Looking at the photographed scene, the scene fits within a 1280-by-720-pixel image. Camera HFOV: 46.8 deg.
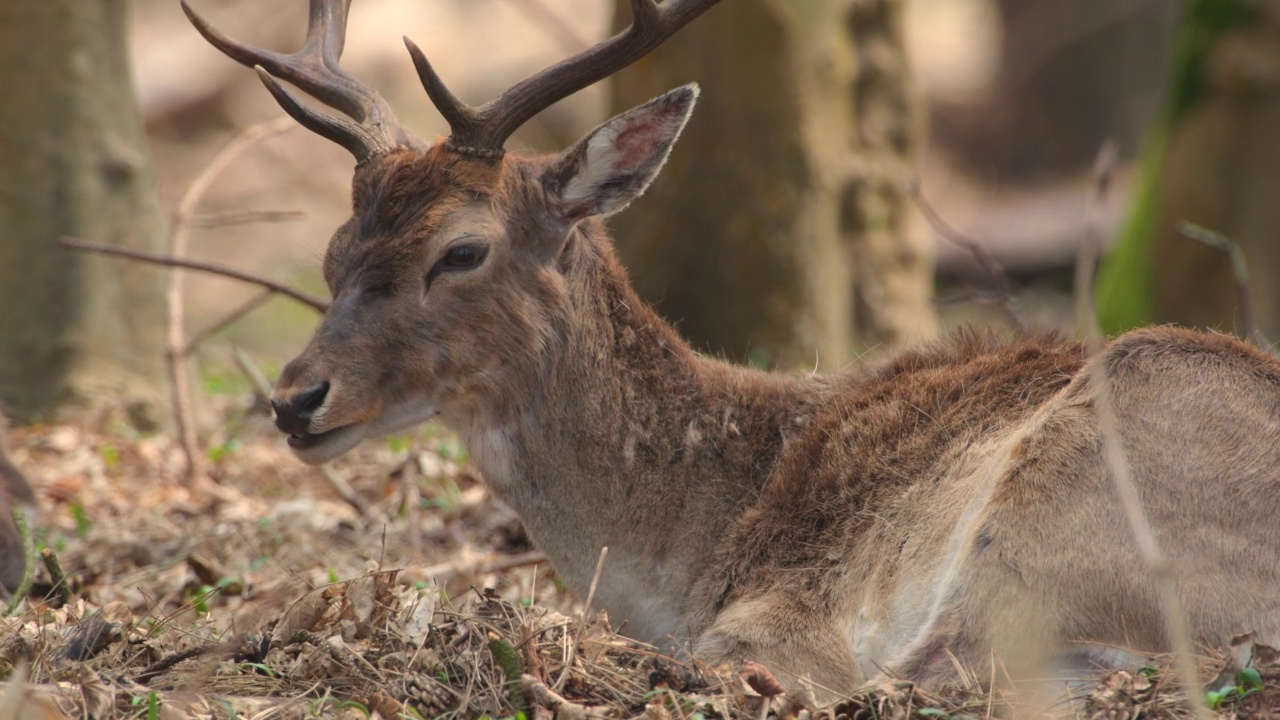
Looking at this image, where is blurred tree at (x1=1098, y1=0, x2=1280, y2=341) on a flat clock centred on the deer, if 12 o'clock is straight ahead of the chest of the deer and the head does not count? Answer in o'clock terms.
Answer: The blurred tree is roughly at 4 o'clock from the deer.

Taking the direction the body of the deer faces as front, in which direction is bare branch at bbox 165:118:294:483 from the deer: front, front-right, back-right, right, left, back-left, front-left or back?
front-right

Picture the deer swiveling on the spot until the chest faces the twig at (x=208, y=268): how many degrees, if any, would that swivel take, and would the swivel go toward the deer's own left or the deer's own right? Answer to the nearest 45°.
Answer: approximately 45° to the deer's own right

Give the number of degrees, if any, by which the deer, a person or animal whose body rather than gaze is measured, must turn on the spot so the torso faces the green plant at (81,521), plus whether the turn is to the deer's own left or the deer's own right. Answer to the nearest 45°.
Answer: approximately 45° to the deer's own right

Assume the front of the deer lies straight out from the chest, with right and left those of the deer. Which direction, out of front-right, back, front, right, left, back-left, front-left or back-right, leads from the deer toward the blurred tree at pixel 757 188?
right

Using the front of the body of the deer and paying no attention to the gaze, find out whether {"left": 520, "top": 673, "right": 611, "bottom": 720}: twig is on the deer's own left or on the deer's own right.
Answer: on the deer's own left

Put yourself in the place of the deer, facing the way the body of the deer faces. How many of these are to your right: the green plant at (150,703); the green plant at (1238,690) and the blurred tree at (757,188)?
1

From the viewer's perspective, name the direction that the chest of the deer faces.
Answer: to the viewer's left

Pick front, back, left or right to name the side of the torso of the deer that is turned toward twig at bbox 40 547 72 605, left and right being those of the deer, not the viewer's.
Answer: front

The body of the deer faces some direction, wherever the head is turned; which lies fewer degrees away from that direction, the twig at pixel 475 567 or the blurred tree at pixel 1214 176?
the twig

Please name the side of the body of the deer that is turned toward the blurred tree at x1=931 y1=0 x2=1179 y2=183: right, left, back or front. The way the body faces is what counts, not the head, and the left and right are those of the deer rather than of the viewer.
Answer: right
